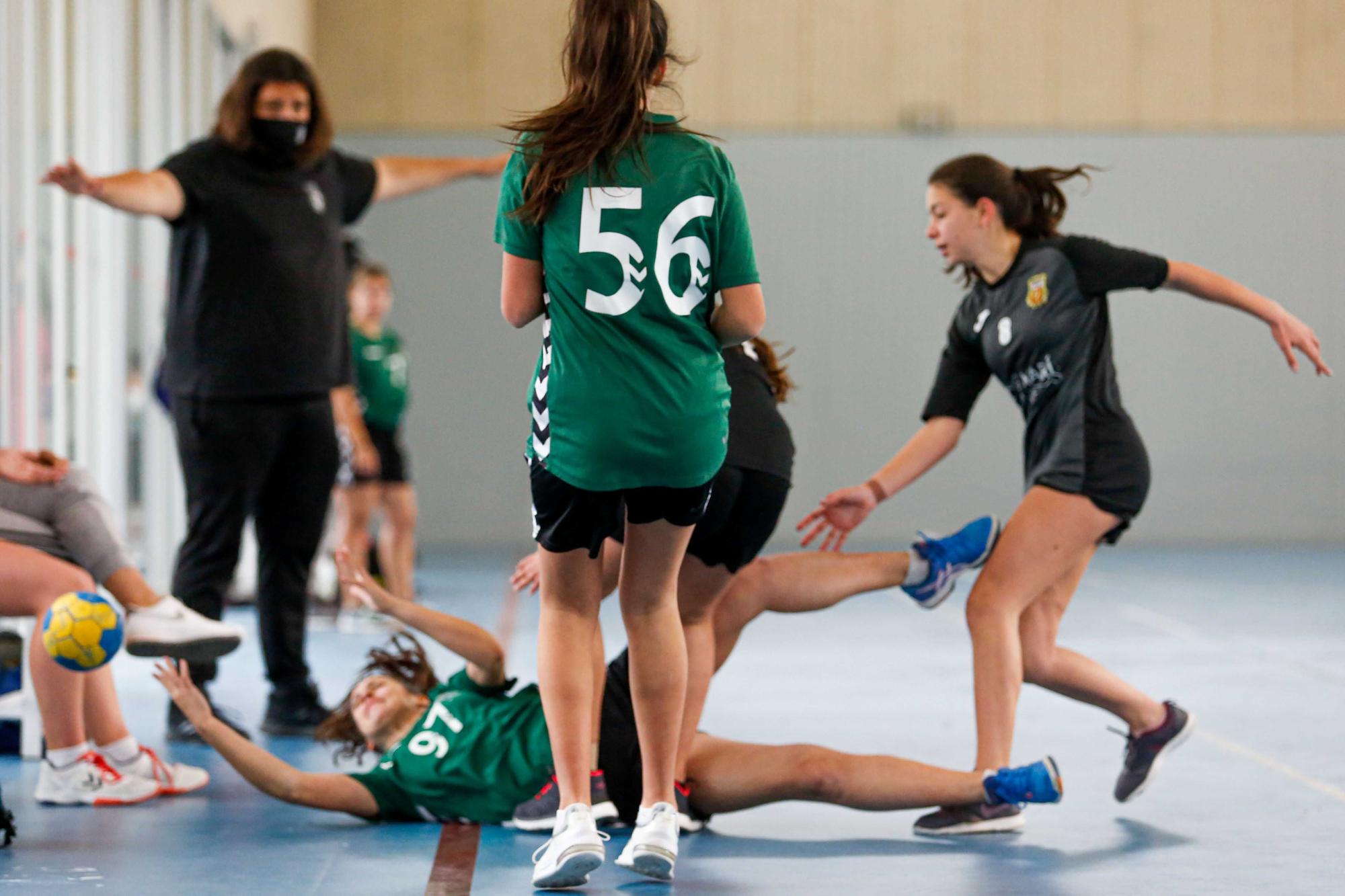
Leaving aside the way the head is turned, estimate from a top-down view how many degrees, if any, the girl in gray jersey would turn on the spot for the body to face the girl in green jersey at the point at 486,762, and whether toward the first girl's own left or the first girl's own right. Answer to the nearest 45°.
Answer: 0° — they already face them

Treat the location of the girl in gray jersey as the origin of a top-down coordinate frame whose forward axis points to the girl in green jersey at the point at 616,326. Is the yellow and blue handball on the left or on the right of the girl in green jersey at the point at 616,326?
right

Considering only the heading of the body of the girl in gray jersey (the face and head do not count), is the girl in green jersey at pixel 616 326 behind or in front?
in front

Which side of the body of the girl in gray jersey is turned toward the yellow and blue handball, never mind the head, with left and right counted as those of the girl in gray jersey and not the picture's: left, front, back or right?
front

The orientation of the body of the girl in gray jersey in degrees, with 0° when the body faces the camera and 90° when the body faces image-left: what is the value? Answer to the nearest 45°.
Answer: approximately 45°
